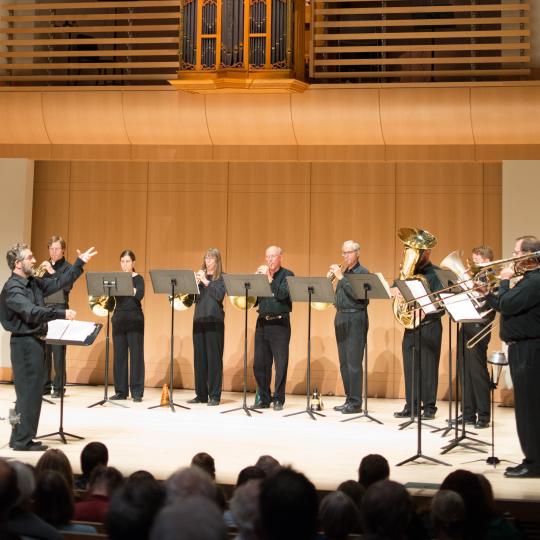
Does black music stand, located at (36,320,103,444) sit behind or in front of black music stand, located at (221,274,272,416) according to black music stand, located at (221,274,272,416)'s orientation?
behind

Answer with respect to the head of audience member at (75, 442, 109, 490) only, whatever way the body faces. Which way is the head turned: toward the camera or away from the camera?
away from the camera

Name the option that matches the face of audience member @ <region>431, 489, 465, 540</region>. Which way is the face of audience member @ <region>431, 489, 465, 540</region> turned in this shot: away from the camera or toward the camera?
away from the camera

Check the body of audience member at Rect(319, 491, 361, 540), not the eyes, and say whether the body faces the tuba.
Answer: yes

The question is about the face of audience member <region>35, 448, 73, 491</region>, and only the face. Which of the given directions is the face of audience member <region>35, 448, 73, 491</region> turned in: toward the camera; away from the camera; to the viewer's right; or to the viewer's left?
away from the camera

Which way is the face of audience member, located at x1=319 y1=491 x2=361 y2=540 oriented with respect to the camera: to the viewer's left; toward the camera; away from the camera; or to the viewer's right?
away from the camera

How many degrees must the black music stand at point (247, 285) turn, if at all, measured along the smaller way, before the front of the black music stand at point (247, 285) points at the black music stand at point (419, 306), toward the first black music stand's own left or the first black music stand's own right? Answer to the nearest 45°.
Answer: approximately 135° to the first black music stand's own right

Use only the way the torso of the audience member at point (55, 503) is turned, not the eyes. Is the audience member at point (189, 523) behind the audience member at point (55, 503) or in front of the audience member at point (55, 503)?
behind

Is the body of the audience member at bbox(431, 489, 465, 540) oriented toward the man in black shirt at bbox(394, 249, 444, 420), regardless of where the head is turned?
yes

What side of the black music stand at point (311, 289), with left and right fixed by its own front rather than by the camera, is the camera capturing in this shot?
back

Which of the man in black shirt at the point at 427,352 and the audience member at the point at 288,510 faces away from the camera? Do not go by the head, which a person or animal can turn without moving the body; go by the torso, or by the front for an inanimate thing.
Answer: the audience member

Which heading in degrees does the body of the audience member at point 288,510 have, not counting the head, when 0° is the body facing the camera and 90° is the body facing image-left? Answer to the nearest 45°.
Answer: approximately 180°

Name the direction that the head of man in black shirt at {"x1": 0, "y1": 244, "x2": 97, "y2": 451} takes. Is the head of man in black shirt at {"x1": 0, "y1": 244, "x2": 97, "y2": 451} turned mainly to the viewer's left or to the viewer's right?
to the viewer's right

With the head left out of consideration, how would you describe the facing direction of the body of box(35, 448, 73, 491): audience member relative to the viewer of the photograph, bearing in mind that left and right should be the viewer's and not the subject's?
facing away from the viewer

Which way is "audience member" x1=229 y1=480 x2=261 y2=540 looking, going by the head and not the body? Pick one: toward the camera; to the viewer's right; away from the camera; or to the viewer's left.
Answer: away from the camera

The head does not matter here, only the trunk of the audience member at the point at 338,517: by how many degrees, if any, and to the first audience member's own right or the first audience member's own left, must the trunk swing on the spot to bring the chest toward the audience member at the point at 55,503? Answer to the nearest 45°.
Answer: approximately 90° to the first audience member's own left
